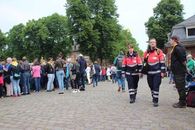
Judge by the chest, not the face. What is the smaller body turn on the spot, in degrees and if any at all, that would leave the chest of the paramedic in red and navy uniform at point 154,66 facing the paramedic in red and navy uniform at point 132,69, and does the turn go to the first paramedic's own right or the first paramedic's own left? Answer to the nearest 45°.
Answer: approximately 135° to the first paramedic's own right

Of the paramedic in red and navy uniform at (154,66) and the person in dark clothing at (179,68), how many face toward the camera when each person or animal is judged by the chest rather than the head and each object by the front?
1

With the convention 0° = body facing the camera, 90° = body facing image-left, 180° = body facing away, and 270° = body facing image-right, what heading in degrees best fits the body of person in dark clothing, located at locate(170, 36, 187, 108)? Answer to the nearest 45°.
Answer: approximately 90°

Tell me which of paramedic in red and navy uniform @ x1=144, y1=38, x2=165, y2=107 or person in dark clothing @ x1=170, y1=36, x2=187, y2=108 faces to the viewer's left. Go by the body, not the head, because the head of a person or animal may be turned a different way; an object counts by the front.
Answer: person in dark clothing @ x1=170, y1=36, x2=187, y2=108

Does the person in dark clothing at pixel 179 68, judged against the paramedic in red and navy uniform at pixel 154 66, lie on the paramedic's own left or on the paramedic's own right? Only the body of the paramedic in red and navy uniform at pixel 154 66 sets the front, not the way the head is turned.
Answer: on the paramedic's own left

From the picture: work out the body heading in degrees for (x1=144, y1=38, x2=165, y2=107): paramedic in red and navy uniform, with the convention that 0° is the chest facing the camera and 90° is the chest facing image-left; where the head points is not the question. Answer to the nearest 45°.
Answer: approximately 0°

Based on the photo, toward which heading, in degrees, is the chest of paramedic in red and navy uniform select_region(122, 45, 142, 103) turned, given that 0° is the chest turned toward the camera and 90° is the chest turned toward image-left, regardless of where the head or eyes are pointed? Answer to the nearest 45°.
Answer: approximately 0°

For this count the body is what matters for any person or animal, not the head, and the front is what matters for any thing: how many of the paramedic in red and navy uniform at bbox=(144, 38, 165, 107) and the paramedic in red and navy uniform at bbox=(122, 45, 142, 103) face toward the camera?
2
